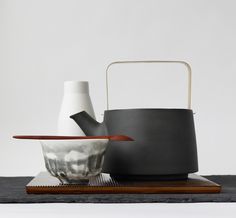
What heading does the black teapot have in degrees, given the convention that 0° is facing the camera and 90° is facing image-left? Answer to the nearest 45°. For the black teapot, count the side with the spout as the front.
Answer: approximately 90°
